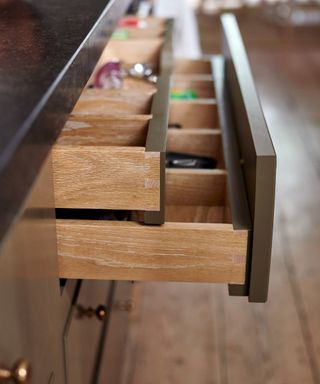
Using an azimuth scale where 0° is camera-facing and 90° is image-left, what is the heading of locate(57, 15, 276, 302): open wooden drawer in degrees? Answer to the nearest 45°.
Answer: approximately 270°
